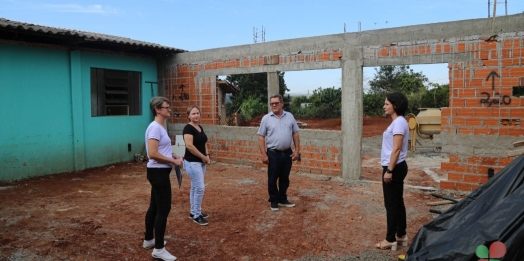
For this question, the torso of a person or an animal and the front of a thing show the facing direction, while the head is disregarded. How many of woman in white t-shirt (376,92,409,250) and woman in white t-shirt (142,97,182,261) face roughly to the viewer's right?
1

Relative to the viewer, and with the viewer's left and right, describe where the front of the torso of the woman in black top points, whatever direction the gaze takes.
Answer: facing the viewer and to the right of the viewer

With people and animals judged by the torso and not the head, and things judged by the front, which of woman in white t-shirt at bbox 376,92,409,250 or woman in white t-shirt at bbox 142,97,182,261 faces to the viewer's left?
woman in white t-shirt at bbox 376,92,409,250

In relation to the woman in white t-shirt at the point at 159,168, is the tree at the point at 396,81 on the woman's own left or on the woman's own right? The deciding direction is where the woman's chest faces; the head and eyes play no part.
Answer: on the woman's own left

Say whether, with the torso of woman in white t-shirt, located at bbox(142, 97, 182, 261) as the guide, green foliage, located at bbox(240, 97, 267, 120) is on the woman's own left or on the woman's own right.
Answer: on the woman's own left

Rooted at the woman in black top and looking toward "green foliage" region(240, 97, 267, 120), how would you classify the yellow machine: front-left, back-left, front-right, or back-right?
front-right

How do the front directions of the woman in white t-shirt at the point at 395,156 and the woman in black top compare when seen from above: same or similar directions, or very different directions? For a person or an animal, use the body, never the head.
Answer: very different directions

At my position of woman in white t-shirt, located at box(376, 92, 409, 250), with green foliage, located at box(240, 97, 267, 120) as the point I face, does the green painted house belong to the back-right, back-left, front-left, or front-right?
front-left

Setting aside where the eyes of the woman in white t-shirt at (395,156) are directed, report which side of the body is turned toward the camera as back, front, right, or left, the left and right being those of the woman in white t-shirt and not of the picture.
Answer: left

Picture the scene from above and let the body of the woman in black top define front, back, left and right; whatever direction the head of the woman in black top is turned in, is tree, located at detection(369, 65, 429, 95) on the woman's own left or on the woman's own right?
on the woman's own left

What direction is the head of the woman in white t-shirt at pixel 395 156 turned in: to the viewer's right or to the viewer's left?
to the viewer's left

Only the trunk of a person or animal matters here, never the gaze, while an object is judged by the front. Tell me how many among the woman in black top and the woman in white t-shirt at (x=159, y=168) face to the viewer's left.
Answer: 0

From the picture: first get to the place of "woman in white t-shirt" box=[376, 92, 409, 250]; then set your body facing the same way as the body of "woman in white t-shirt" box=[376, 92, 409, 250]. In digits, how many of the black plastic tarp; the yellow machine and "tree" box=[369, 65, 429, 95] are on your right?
2

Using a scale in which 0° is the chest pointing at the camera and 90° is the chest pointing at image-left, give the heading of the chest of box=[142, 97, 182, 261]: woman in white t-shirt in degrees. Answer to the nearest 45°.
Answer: approximately 270°

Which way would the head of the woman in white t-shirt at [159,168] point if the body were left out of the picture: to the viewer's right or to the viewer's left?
to the viewer's right
